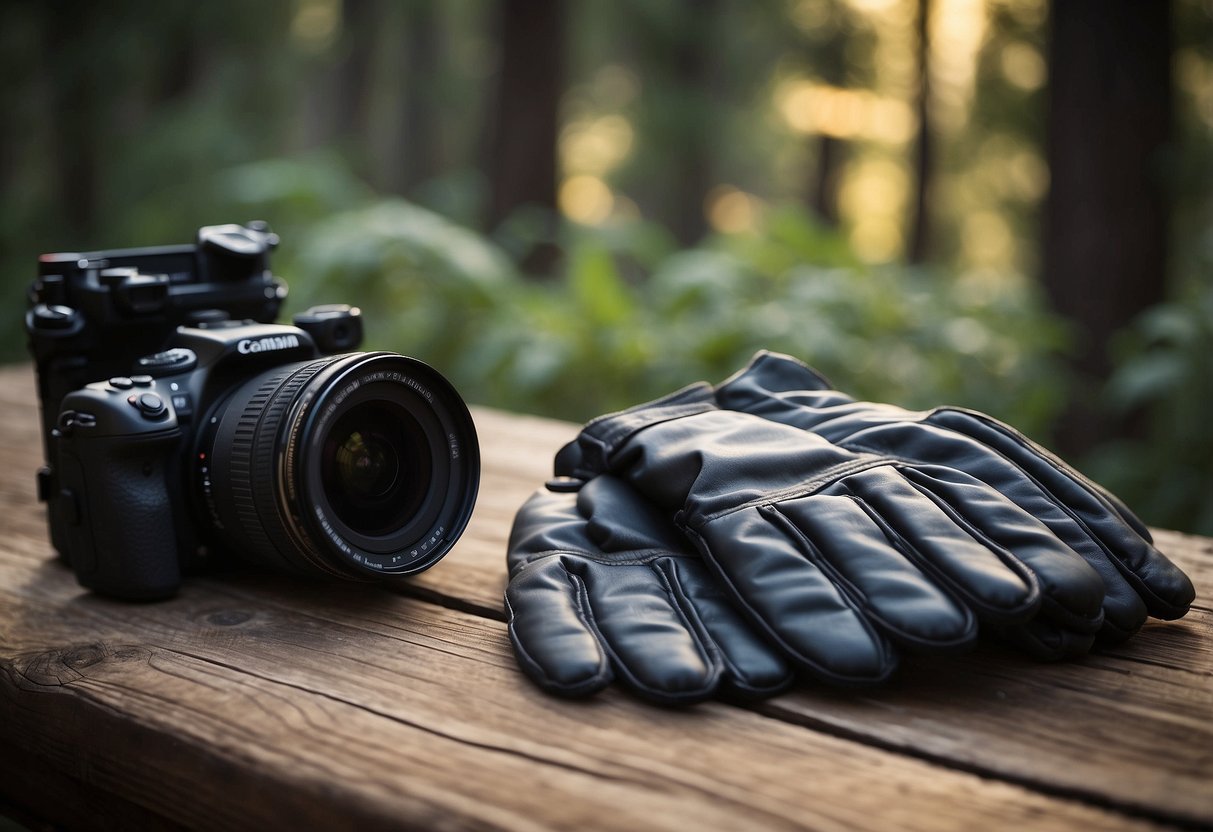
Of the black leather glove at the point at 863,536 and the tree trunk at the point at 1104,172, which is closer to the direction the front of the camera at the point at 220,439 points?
the black leather glove

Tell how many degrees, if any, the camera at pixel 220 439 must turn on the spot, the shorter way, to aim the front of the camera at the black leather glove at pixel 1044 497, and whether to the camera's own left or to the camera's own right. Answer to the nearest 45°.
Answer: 0° — it already faces it

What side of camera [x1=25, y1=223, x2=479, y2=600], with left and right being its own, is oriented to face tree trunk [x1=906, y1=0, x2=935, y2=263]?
left

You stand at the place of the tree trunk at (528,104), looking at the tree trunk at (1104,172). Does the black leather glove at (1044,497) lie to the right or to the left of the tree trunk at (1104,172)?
right

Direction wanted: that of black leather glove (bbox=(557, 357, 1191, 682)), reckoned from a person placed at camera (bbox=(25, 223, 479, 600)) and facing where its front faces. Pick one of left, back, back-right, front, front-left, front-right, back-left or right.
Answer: front

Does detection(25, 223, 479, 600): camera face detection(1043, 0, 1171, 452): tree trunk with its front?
no

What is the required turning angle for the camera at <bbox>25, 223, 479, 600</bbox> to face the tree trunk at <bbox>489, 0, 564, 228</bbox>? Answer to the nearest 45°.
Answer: approximately 135° to its left

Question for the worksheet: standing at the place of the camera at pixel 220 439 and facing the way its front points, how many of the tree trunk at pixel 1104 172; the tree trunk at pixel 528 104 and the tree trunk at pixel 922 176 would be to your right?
0

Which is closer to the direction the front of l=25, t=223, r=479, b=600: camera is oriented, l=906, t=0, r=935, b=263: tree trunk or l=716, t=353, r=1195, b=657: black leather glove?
the black leather glove

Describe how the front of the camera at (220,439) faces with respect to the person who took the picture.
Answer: facing the viewer and to the right of the viewer
